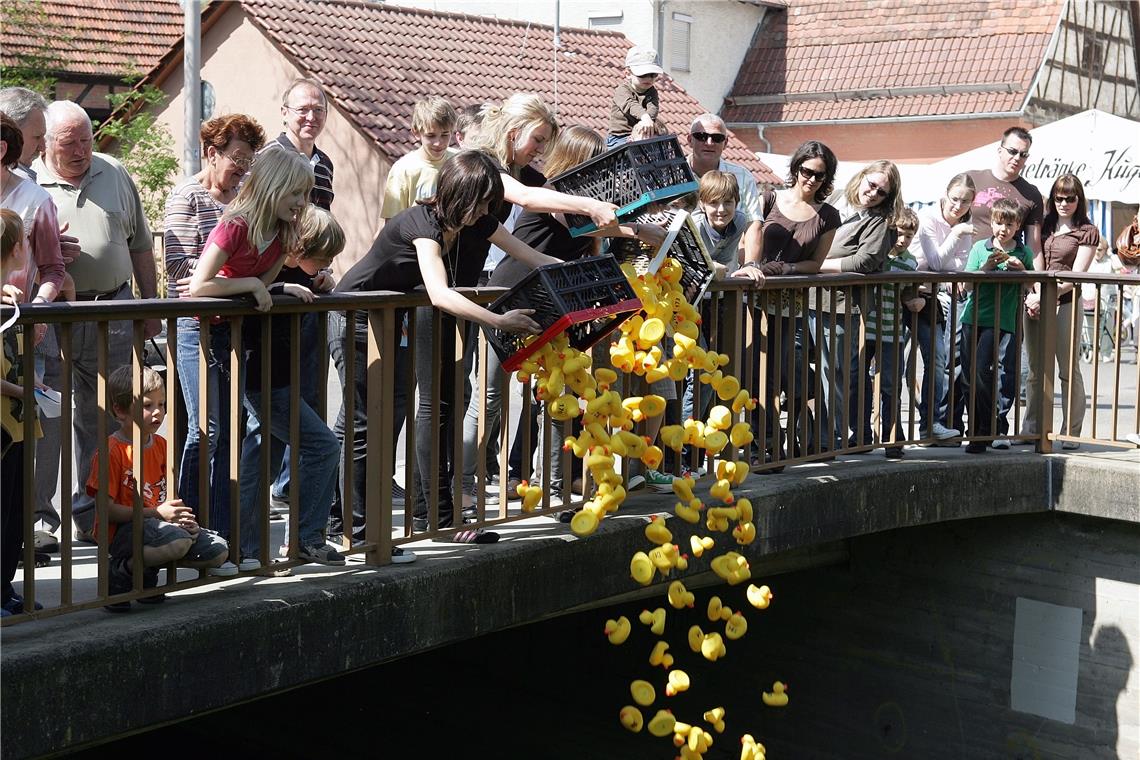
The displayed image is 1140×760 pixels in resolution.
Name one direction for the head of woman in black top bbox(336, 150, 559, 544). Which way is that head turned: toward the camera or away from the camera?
toward the camera

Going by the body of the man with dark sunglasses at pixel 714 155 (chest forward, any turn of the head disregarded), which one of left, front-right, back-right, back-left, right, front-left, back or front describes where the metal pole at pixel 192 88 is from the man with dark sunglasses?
back-right

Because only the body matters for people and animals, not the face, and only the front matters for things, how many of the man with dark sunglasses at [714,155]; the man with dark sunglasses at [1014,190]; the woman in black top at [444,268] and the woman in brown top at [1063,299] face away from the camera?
0

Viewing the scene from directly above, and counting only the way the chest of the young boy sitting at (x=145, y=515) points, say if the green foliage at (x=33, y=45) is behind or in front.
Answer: behind

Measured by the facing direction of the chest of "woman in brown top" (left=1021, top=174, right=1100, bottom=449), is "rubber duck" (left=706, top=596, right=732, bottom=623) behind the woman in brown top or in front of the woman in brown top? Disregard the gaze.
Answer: in front

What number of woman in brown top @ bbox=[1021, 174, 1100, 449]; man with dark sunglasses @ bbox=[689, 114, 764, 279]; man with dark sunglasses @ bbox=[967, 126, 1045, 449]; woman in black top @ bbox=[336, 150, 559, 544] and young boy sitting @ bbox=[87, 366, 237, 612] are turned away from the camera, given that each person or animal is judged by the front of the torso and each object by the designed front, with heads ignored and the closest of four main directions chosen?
0

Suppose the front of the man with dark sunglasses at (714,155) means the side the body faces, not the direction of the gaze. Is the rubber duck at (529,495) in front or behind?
in front

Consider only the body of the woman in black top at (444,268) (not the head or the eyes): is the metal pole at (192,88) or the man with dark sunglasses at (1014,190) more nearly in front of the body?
the man with dark sunglasses

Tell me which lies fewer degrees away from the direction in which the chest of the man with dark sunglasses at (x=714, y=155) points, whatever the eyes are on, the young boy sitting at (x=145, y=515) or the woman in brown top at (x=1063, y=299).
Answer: the young boy sitting

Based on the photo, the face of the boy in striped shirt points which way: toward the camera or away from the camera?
toward the camera

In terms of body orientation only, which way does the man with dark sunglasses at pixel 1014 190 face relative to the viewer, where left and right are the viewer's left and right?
facing the viewer and to the left of the viewer

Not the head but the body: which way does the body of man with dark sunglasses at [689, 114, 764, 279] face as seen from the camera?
toward the camera
